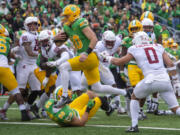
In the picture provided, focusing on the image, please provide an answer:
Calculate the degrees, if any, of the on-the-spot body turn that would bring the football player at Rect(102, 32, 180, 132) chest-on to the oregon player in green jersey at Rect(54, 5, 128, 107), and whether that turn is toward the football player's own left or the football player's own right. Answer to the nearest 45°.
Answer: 0° — they already face them

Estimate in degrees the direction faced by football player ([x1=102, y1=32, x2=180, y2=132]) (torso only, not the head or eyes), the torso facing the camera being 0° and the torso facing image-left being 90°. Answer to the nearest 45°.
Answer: approximately 135°
